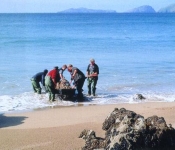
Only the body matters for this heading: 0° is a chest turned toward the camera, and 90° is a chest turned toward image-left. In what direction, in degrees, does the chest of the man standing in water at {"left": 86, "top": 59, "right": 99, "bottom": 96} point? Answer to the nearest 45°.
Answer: approximately 0°

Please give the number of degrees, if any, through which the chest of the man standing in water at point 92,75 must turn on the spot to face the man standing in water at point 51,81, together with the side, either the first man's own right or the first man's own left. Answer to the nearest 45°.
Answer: approximately 45° to the first man's own right

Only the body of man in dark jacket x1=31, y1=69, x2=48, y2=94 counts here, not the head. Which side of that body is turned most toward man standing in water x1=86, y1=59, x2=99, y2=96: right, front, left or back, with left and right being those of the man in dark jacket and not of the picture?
front

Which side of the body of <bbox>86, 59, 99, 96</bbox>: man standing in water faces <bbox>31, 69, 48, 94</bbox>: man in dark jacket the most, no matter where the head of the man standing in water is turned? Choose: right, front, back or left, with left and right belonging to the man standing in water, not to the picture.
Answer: right

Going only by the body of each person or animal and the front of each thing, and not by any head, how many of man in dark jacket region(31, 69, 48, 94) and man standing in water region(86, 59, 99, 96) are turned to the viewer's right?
1

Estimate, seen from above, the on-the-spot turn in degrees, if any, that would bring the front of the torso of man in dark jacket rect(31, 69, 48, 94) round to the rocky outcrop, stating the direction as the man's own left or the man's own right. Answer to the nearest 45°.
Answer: approximately 90° to the man's own right

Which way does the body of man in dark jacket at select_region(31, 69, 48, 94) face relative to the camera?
to the viewer's right

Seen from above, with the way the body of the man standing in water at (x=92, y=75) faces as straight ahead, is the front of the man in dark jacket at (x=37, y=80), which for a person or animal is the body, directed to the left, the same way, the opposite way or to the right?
to the left

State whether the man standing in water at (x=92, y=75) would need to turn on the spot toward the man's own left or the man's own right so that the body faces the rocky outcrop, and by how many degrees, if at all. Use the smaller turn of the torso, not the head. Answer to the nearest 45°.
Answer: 0° — they already face it
